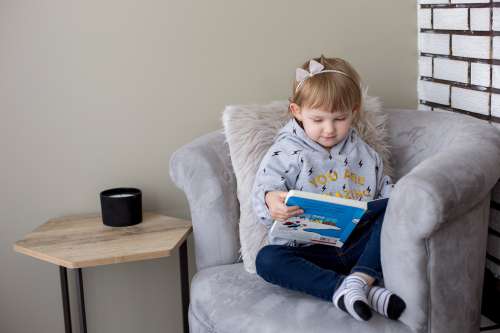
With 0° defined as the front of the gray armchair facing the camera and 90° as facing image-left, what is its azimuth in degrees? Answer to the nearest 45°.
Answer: approximately 45°

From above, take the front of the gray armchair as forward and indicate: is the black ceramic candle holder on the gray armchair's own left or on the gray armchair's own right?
on the gray armchair's own right
